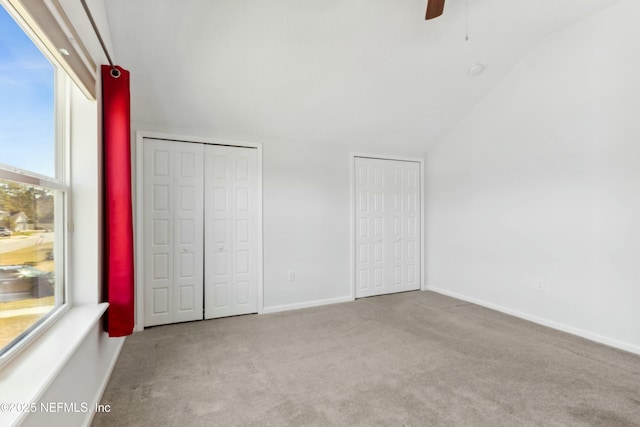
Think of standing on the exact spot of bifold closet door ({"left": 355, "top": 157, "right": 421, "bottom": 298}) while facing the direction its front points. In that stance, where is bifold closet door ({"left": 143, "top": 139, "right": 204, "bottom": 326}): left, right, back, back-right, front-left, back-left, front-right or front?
right

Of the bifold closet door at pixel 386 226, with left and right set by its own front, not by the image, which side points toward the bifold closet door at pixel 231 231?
right

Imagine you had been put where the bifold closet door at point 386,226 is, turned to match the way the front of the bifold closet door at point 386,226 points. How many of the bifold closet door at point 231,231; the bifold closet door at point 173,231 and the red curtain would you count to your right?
3

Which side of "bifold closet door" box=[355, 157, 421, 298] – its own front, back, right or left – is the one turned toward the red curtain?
right

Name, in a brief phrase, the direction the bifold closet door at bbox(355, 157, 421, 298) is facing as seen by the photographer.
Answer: facing the viewer and to the right of the viewer
